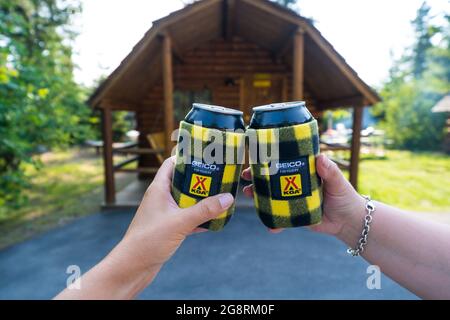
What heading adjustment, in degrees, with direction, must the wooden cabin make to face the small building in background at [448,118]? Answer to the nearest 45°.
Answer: approximately 135° to its left

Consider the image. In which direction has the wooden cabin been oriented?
toward the camera

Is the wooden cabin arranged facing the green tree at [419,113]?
no

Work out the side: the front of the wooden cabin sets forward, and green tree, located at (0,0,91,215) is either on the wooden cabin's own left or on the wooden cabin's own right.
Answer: on the wooden cabin's own right

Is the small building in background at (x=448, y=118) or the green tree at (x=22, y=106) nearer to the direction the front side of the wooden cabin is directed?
the green tree
